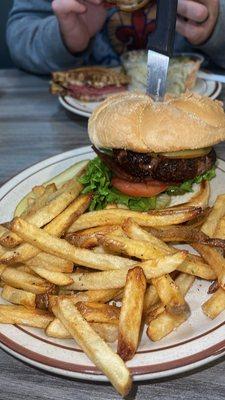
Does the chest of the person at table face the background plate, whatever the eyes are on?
yes

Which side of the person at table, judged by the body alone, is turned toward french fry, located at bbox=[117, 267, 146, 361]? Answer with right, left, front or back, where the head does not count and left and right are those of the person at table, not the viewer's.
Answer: front

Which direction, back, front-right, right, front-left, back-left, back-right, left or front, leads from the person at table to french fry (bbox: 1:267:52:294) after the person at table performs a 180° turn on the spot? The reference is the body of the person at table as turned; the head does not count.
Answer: back

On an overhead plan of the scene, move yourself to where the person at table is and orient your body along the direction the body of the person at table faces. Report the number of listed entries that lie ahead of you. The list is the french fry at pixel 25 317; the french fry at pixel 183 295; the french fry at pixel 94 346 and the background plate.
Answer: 4

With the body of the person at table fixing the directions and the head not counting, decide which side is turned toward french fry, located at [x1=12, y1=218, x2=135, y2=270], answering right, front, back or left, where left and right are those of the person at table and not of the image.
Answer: front

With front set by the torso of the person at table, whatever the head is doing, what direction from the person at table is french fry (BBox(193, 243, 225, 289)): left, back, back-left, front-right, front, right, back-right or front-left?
front

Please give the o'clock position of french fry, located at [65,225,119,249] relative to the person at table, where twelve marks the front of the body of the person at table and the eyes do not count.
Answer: The french fry is roughly at 12 o'clock from the person at table.

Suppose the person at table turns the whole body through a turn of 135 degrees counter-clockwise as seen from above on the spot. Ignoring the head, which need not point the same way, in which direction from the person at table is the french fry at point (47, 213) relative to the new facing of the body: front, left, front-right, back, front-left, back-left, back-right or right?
back-right

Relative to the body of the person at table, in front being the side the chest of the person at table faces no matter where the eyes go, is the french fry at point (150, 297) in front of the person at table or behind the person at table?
in front

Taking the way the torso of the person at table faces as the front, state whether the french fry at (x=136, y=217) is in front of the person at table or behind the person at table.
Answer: in front

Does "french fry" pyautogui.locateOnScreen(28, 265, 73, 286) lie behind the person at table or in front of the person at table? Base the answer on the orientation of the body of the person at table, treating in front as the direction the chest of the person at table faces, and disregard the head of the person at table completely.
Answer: in front

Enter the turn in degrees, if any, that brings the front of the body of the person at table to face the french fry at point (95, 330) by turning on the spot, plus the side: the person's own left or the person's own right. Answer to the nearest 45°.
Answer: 0° — they already face it

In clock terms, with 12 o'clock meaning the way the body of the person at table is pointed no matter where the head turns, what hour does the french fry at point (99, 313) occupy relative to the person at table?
The french fry is roughly at 12 o'clock from the person at table.

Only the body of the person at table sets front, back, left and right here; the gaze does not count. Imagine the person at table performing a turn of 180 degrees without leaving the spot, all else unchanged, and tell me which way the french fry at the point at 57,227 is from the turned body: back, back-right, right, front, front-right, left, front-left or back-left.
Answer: back

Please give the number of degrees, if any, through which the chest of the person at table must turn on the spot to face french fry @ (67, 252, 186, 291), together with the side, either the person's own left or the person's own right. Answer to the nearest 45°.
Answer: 0° — they already face it

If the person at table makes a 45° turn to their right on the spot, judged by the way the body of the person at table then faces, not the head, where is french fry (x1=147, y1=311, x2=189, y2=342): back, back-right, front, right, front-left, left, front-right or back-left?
front-left
